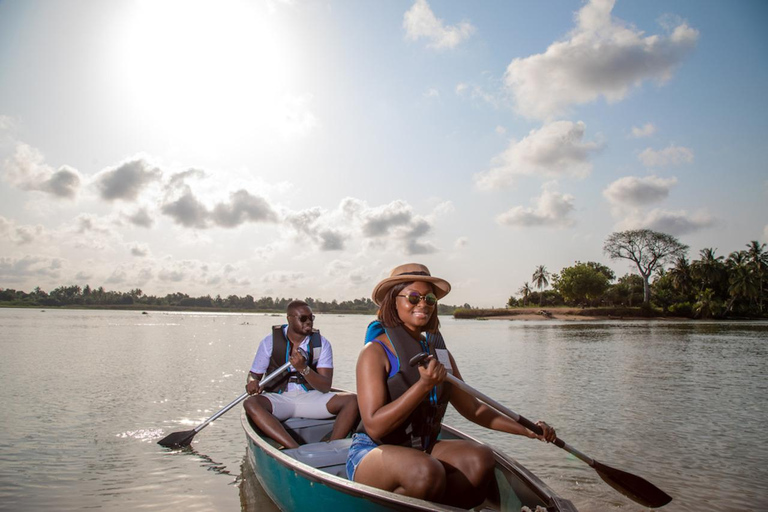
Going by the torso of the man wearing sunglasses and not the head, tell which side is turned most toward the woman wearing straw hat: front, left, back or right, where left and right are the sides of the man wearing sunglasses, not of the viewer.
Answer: front

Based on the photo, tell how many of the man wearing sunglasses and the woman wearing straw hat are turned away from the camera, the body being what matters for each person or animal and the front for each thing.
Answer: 0

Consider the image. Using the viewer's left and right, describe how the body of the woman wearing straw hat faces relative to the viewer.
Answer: facing the viewer and to the right of the viewer

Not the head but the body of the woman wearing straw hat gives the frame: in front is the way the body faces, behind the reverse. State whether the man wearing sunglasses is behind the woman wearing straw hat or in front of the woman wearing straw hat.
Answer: behind
